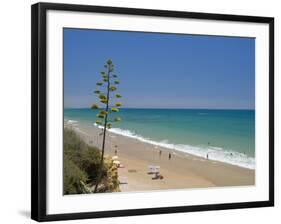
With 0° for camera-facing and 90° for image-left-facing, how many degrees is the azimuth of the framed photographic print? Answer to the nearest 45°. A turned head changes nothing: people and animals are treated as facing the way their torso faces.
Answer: approximately 315°
